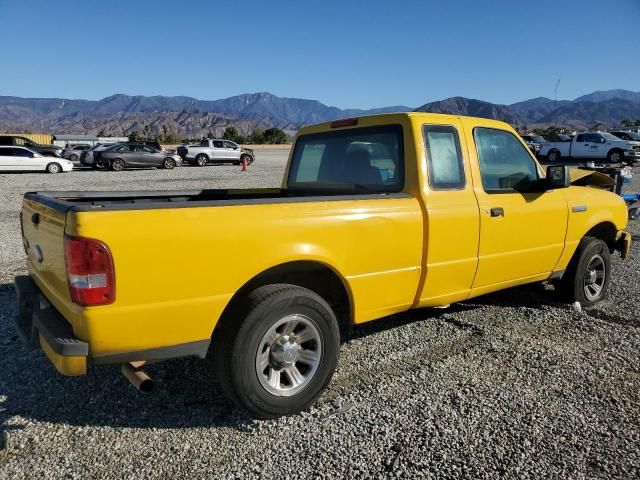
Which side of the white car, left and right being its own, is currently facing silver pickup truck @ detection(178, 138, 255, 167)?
front

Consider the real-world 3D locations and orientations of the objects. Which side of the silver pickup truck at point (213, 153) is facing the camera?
right

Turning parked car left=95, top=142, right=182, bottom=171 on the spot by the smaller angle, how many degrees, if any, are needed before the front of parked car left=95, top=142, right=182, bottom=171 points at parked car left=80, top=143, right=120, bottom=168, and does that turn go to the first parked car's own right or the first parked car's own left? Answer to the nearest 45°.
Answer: approximately 135° to the first parked car's own left

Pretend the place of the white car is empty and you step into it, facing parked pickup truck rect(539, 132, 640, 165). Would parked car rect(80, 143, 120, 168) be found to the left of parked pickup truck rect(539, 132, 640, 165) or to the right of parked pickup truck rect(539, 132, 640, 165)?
left

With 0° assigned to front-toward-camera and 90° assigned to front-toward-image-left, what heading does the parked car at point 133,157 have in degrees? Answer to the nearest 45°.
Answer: approximately 270°

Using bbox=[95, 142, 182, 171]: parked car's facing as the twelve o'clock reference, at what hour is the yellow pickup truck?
The yellow pickup truck is roughly at 3 o'clock from the parked car.

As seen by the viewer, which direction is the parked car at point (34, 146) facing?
to the viewer's right

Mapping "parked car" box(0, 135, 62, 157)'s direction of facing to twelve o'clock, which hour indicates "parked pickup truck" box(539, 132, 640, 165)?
"parked pickup truck" box(539, 132, 640, 165) is roughly at 1 o'clock from "parked car" box(0, 135, 62, 157).

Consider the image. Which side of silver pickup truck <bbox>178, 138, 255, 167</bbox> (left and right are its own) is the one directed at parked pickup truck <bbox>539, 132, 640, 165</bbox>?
front

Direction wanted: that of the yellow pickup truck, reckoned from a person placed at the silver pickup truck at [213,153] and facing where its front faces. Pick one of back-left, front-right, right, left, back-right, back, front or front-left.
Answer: right

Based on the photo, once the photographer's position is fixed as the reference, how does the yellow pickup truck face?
facing away from the viewer and to the right of the viewer

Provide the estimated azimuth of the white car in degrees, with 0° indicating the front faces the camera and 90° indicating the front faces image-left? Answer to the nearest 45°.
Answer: approximately 270°

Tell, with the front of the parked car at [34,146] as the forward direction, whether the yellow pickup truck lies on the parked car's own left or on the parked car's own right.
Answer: on the parked car's own right

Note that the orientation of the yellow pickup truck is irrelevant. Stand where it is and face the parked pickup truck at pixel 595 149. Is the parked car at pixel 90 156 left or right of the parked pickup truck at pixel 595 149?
left
